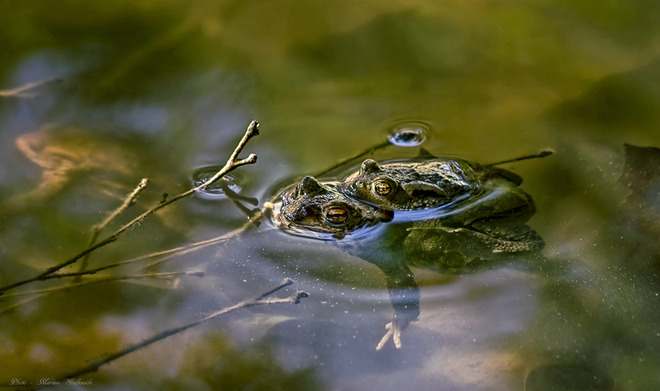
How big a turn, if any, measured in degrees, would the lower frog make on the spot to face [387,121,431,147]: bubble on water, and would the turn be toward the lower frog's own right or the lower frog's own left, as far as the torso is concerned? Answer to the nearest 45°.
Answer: approximately 90° to the lower frog's own right

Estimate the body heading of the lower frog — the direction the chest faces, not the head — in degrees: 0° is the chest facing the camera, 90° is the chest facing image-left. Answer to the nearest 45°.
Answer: approximately 90°

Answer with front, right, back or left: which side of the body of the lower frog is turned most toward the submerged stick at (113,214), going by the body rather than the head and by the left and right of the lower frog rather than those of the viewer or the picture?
front

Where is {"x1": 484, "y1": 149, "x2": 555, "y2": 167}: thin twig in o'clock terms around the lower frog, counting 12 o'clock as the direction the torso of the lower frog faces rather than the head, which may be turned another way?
The thin twig is roughly at 5 o'clock from the lower frog.

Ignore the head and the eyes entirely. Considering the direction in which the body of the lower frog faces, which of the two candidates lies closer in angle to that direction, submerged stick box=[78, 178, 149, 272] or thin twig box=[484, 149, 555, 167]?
the submerged stick

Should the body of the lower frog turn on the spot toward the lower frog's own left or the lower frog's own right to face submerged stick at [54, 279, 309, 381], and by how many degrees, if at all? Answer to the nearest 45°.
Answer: approximately 45° to the lower frog's own left

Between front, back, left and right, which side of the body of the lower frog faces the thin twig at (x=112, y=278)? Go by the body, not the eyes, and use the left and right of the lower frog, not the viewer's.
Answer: front

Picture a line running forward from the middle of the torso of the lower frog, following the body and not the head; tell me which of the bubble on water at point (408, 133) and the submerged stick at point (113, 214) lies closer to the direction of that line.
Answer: the submerged stick
